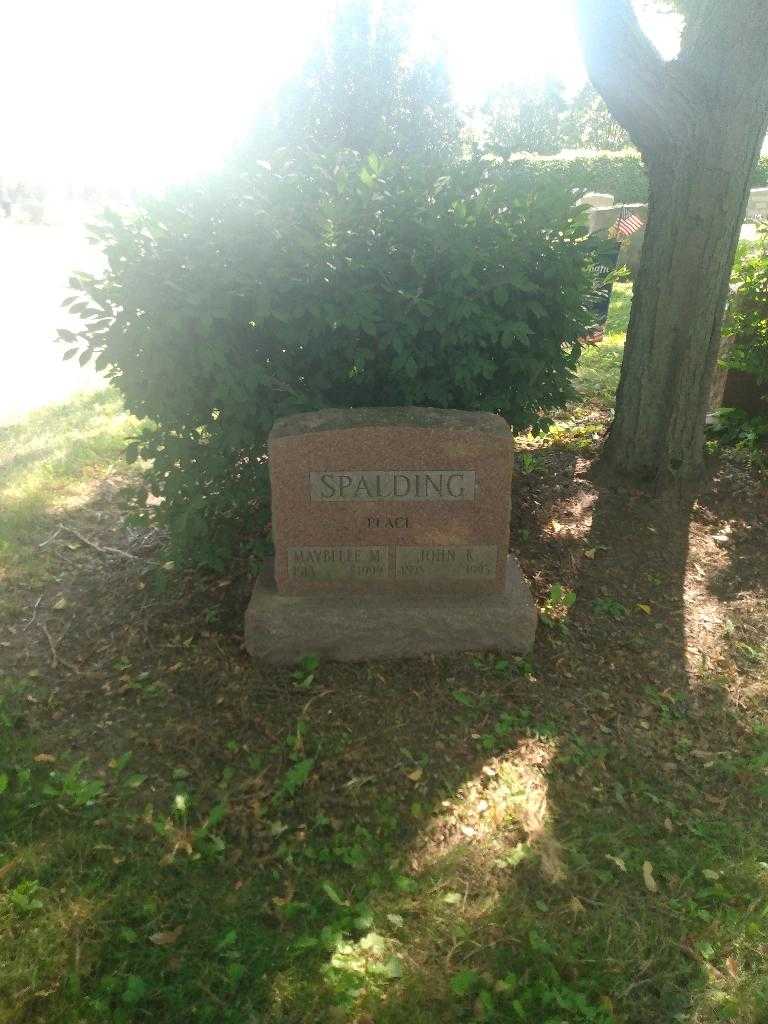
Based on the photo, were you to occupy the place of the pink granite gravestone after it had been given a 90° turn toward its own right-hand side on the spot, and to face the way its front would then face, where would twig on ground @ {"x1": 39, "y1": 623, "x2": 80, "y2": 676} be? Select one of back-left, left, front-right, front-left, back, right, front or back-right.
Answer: front

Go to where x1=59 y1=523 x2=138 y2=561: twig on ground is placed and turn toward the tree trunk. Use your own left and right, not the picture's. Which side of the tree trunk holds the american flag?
left

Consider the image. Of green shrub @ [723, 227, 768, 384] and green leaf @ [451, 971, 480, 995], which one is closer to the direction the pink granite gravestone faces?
the green leaf

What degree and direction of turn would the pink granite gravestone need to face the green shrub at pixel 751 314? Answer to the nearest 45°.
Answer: approximately 135° to its left

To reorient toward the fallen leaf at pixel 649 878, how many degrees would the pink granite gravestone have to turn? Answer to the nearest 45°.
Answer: approximately 45° to its left

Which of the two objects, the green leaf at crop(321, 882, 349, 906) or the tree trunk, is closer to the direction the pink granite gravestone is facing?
the green leaf

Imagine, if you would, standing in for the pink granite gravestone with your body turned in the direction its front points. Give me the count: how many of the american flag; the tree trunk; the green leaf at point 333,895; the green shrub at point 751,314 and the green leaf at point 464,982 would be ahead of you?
2

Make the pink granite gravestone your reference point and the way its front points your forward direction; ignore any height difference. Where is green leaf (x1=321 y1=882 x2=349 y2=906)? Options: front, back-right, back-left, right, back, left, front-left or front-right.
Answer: front

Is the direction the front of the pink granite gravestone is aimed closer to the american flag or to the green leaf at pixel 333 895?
the green leaf

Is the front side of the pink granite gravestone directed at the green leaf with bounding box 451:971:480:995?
yes

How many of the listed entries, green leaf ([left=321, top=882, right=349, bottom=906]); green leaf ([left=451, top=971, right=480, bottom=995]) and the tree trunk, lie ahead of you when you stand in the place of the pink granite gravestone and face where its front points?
2

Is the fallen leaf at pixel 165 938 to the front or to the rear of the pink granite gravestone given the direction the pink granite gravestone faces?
to the front

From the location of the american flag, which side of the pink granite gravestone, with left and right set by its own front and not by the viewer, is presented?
back

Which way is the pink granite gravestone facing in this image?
toward the camera

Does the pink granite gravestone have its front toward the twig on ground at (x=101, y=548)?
no

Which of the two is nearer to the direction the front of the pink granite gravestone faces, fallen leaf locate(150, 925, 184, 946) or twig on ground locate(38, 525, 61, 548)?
the fallen leaf

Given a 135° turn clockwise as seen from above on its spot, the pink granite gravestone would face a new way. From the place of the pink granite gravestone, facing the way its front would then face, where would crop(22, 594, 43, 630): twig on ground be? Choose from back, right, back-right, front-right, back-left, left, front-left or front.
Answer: front-left
